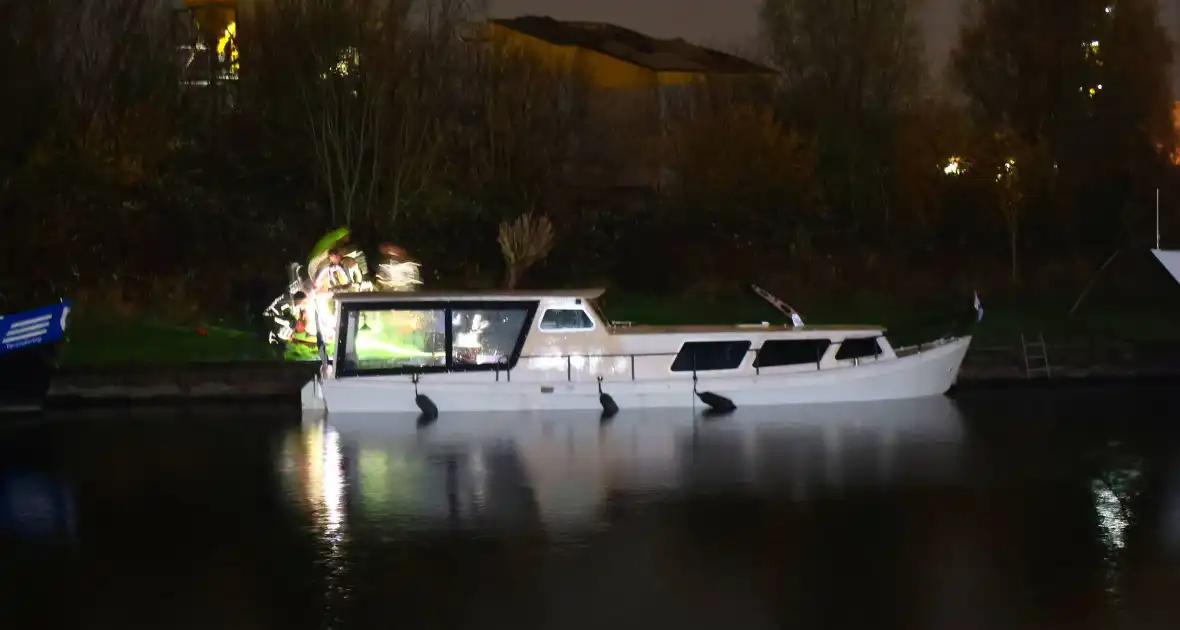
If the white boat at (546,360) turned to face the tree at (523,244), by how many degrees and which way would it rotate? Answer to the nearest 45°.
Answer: approximately 90° to its left

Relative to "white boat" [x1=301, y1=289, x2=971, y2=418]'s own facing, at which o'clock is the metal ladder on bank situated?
The metal ladder on bank is roughly at 11 o'clock from the white boat.

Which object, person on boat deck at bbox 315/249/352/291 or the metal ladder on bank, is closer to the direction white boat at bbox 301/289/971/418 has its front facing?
the metal ladder on bank

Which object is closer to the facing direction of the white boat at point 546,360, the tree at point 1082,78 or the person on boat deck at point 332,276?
the tree

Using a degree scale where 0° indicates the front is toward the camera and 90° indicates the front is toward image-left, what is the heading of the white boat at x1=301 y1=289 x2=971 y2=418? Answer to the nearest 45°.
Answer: approximately 270°

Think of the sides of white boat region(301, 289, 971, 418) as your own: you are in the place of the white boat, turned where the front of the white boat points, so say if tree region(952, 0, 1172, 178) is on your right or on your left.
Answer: on your left

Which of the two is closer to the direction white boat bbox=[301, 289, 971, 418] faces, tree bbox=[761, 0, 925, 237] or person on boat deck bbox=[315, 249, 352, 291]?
the tree
